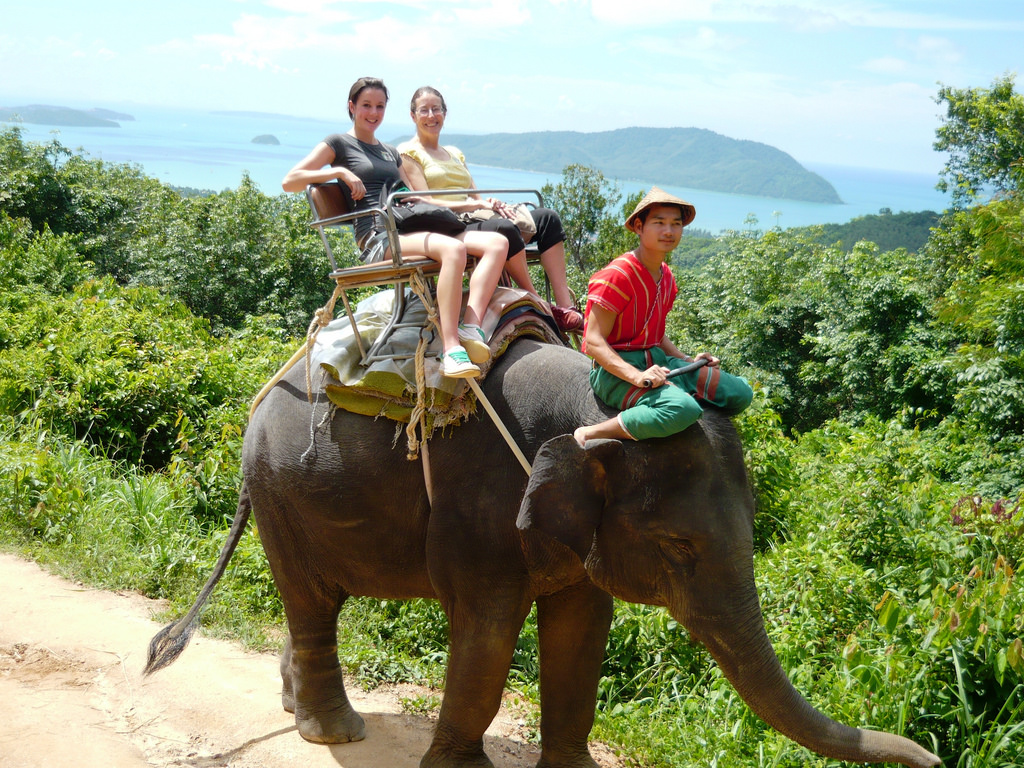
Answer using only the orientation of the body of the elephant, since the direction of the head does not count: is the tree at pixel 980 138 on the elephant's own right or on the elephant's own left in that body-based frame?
on the elephant's own left

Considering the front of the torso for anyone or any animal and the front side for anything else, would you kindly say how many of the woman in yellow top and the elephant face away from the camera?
0

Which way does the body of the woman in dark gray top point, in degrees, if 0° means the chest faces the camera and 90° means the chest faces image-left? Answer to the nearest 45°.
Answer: approximately 315°

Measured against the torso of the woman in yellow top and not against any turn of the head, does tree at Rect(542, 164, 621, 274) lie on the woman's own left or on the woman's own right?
on the woman's own left

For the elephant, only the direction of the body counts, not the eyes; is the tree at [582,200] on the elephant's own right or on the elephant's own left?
on the elephant's own left

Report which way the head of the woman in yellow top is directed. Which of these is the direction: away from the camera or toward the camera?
toward the camera

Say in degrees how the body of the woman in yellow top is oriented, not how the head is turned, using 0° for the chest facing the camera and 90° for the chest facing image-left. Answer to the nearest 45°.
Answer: approximately 315°

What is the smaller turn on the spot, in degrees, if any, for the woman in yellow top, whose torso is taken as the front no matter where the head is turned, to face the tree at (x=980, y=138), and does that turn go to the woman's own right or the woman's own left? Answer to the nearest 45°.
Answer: approximately 90° to the woman's own left

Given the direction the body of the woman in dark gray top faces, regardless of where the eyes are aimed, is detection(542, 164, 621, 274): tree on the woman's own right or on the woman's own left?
on the woman's own left
